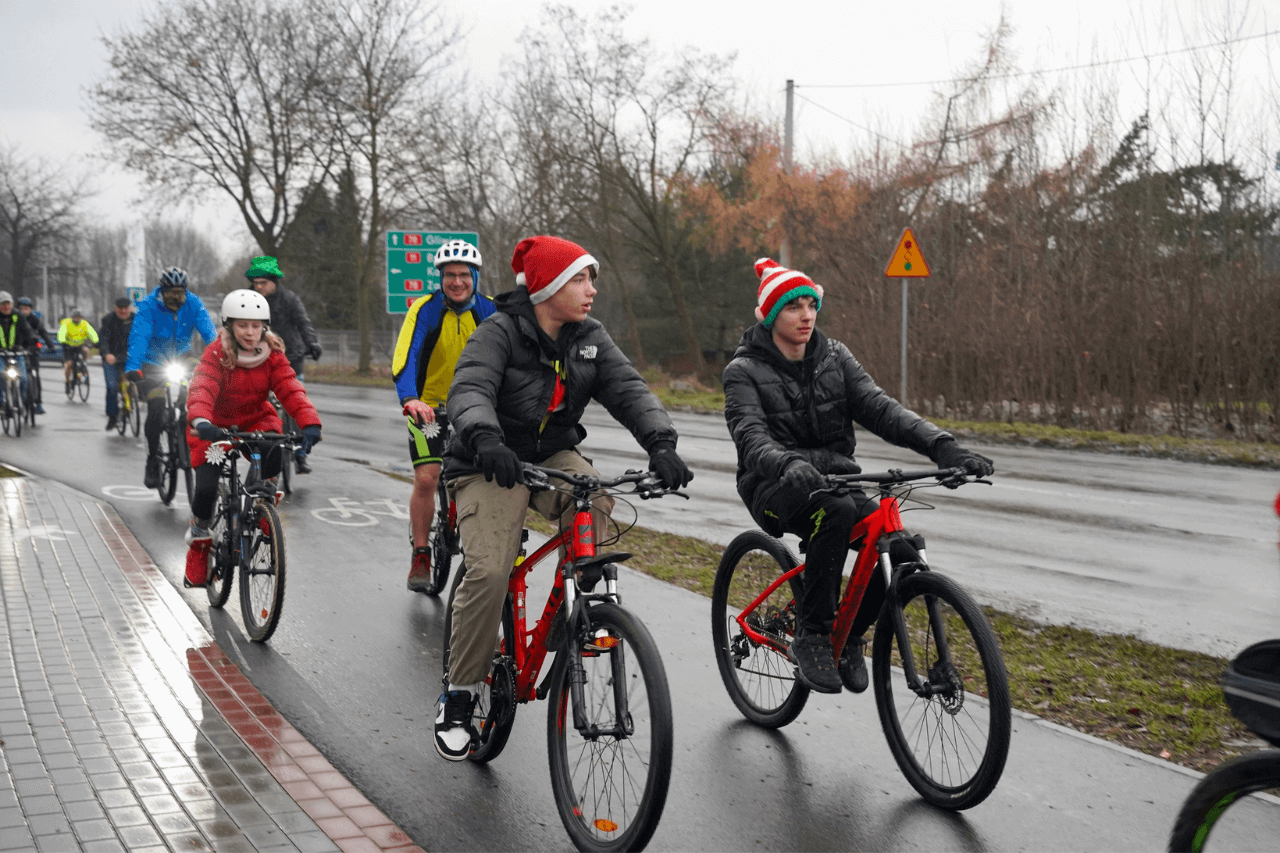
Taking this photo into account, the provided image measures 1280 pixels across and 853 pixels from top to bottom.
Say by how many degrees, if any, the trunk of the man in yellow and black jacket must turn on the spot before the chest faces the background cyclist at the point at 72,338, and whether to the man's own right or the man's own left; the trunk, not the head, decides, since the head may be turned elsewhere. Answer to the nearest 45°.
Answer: approximately 180°

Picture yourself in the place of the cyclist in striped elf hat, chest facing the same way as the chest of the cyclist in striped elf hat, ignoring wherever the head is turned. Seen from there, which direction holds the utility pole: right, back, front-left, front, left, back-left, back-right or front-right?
back-left

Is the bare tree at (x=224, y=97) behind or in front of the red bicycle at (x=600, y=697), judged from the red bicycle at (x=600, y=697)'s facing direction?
behind

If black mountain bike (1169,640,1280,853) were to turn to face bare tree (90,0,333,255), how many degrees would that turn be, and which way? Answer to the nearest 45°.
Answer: approximately 135° to its left

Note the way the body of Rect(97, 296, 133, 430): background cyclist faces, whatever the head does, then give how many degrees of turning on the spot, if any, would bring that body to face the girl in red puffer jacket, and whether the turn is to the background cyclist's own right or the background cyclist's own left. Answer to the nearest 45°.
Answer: approximately 45° to the background cyclist's own right

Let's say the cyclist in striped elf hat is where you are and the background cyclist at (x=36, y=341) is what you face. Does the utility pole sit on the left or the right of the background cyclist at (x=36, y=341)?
right

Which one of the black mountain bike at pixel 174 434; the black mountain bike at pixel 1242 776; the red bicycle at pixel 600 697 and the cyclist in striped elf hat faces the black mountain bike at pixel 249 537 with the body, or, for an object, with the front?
the black mountain bike at pixel 174 434

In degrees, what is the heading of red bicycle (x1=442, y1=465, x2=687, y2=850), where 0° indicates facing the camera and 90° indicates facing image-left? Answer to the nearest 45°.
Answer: approximately 315°

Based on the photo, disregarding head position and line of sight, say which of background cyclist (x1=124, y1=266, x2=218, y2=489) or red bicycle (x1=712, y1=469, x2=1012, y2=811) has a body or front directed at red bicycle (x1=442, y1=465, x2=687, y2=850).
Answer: the background cyclist

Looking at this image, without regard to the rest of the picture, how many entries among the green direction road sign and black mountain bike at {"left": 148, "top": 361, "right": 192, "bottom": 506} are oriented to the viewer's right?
0

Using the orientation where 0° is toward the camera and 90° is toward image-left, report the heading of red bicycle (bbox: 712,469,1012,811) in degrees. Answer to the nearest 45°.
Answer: approximately 315°

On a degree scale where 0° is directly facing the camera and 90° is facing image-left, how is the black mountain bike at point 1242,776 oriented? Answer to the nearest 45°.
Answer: approximately 270°
